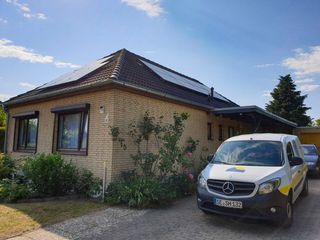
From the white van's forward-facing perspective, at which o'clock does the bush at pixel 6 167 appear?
The bush is roughly at 2 o'clock from the white van.

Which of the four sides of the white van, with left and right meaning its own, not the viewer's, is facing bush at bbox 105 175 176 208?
right

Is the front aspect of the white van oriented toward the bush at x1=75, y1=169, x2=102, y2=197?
no

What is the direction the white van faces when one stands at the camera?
facing the viewer and to the left of the viewer

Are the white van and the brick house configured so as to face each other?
no

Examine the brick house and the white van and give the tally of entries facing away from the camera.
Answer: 0

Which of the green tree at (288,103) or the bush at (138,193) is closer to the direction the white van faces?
the bush

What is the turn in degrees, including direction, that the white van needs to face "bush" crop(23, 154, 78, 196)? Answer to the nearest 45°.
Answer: approximately 45° to its right

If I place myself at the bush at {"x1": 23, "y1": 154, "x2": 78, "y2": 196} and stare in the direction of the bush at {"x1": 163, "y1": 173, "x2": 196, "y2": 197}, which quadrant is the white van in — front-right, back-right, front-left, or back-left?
front-right

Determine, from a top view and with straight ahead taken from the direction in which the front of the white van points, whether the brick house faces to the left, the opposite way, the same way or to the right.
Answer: the same way

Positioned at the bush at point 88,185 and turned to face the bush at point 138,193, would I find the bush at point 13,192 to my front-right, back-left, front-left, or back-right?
back-right

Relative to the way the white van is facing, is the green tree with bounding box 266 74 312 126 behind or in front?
behind
